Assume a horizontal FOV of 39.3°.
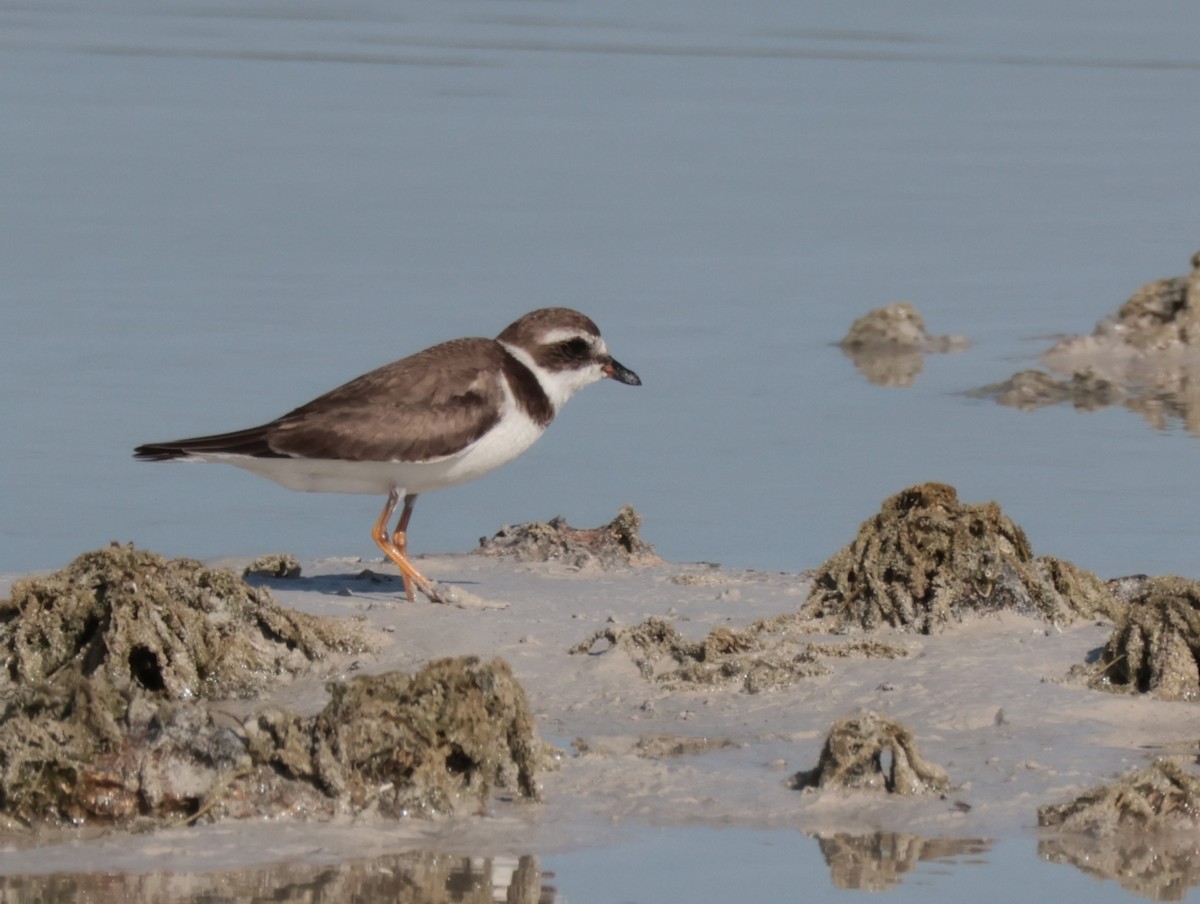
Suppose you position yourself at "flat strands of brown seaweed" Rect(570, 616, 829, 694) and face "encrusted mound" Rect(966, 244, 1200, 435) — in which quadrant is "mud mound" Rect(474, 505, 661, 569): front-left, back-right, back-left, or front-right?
front-left

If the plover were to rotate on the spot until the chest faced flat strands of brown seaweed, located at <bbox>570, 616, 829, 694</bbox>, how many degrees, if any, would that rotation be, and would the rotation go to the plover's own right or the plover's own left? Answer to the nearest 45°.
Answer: approximately 45° to the plover's own right

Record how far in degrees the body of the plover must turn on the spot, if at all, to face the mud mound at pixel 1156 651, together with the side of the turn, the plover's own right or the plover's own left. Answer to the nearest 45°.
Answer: approximately 45° to the plover's own right

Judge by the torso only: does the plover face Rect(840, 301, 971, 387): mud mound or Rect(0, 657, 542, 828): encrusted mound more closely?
the mud mound

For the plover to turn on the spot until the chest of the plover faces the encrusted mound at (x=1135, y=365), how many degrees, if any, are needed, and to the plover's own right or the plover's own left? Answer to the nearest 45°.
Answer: approximately 45° to the plover's own left

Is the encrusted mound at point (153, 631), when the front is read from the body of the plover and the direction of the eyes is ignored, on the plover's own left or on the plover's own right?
on the plover's own right

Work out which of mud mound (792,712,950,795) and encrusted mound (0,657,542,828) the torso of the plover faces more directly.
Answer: the mud mound

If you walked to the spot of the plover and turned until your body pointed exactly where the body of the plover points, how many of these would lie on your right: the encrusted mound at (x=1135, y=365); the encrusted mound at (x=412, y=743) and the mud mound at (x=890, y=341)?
1

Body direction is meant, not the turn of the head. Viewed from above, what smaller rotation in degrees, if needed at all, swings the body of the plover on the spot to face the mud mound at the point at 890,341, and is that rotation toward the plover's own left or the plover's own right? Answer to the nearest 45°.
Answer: approximately 45° to the plover's own left

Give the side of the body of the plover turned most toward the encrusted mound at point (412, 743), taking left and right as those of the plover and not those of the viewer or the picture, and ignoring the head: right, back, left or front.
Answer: right

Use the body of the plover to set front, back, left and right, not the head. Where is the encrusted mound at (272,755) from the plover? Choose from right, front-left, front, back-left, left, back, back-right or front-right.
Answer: right

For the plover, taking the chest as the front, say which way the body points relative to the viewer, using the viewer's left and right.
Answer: facing to the right of the viewer

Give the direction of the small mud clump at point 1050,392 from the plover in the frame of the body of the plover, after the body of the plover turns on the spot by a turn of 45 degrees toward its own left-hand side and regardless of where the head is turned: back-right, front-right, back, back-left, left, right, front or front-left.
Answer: front
